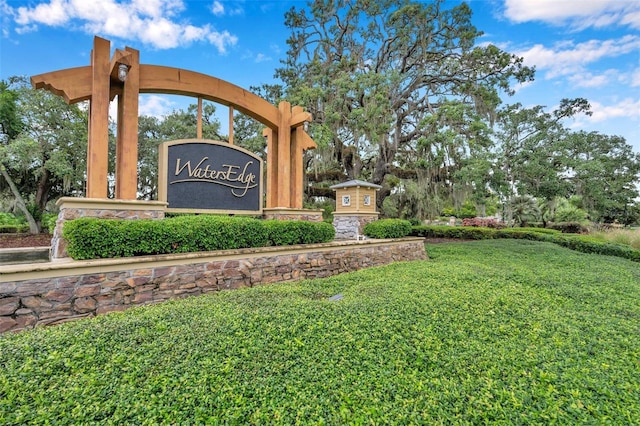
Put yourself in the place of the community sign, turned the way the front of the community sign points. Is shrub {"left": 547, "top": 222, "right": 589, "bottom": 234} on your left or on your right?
on your left

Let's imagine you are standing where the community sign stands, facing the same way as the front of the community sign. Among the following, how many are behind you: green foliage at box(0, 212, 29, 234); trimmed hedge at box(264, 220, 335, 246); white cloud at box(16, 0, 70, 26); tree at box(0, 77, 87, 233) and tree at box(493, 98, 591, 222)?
3

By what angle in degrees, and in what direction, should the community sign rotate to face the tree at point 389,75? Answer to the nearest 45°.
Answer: approximately 90° to its left

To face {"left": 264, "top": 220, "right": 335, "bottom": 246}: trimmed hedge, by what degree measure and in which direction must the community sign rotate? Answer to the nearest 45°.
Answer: approximately 45° to its left

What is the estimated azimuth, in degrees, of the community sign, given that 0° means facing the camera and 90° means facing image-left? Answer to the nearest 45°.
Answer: approximately 315°

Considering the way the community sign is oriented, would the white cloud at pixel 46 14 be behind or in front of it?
behind

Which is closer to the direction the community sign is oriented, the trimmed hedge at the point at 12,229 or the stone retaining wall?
the stone retaining wall
